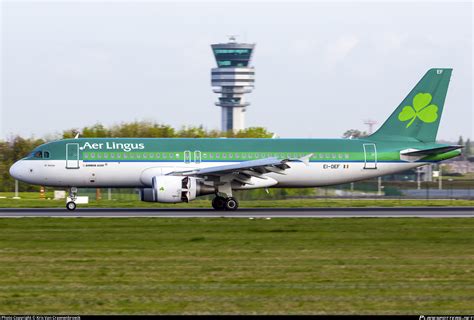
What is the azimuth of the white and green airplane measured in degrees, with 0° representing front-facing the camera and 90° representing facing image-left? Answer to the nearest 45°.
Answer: approximately 90°
